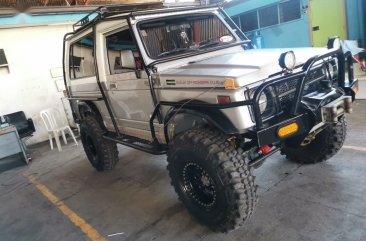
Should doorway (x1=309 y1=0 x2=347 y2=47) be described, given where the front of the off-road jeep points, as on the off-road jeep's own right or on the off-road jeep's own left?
on the off-road jeep's own left

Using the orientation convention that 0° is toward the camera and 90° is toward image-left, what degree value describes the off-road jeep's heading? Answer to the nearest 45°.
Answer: approximately 315°
